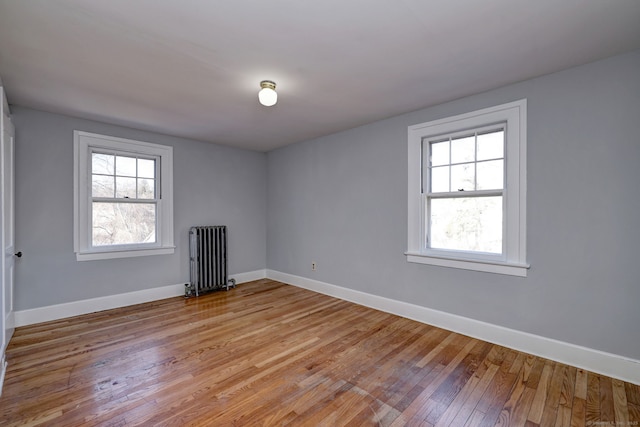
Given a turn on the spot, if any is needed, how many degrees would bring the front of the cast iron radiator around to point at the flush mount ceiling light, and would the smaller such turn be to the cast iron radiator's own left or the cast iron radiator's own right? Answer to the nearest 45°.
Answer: approximately 45° to the cast iron radiator's own right

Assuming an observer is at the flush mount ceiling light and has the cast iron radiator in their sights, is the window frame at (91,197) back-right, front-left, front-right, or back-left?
front-left

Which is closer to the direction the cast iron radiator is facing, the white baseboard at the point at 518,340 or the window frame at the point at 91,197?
the white baseboard

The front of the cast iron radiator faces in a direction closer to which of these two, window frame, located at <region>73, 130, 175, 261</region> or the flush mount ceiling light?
the flush mount ceiling light

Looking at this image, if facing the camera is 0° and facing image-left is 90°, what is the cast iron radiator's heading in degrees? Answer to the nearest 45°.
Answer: approximately 315°

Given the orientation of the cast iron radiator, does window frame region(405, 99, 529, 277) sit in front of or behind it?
in front

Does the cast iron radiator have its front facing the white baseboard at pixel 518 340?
yes
